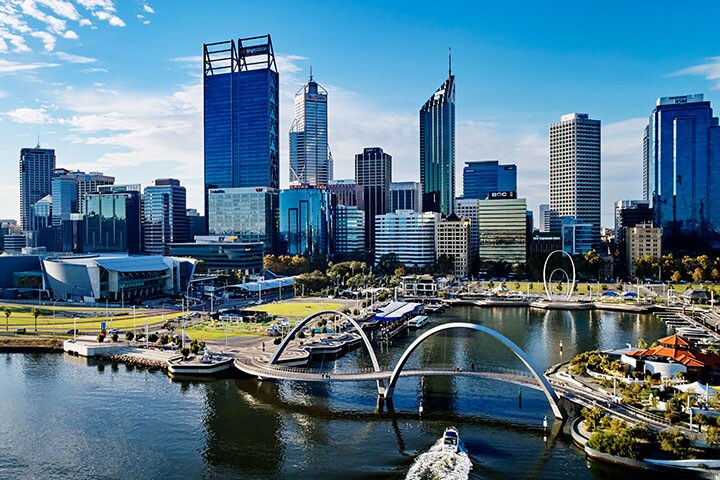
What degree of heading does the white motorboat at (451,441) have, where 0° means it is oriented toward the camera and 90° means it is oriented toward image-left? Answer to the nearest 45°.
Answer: approximately 180°
